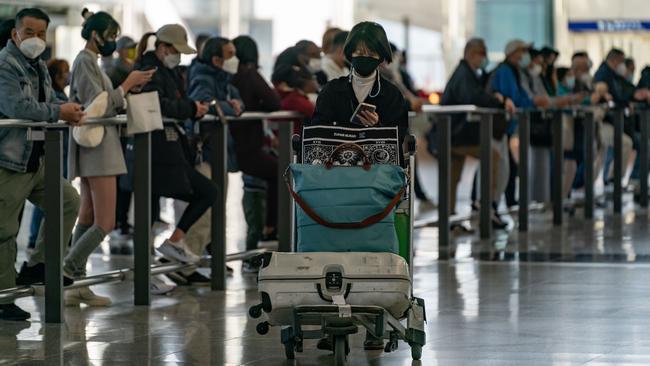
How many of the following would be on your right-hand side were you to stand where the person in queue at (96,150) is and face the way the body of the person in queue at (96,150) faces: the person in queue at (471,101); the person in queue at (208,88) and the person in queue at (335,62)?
0

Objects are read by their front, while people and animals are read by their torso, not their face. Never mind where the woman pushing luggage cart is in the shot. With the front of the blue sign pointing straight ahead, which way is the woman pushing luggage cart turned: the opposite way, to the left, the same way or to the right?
the same way

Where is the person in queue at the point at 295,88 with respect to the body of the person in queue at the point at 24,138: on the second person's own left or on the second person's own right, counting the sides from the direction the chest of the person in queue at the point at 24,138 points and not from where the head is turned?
on the second person's own left

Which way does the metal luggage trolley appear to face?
toward the camera

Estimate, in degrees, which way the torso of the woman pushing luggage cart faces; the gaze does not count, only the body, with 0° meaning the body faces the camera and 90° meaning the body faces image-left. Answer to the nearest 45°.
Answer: approximately 0°

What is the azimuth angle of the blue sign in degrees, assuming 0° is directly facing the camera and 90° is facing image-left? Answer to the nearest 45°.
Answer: approximately 0°

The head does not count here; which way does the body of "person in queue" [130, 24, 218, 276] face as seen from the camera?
to the viewer's right

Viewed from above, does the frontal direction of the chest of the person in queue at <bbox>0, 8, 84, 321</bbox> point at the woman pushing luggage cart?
yes

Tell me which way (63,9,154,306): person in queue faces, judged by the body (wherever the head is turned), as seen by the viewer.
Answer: to the viewer's right

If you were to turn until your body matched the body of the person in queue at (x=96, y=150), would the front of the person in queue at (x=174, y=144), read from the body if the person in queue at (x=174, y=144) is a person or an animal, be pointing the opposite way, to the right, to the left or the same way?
the same way

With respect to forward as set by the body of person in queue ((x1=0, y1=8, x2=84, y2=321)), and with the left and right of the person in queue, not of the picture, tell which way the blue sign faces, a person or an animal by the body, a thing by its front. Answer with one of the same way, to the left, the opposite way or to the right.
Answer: to the right

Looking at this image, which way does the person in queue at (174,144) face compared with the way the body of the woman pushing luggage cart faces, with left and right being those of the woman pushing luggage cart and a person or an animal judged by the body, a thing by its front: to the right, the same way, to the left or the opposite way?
to the left

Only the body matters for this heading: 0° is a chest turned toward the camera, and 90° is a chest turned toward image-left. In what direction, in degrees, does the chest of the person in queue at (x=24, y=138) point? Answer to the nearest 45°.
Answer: approximately 315°

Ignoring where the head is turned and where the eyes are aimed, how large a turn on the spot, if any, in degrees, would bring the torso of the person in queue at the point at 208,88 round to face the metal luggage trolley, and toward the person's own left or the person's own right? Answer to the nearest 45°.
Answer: approximately 90° to the person's own right

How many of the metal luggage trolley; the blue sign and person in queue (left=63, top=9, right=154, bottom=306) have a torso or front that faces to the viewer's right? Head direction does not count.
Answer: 1

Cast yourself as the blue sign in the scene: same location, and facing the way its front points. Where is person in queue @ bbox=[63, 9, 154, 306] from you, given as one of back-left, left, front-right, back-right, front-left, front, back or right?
front
